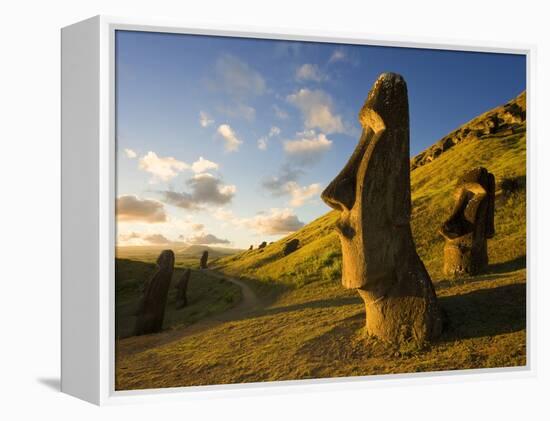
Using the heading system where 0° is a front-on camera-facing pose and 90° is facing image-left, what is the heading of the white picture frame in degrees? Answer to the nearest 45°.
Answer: approximately 315°
